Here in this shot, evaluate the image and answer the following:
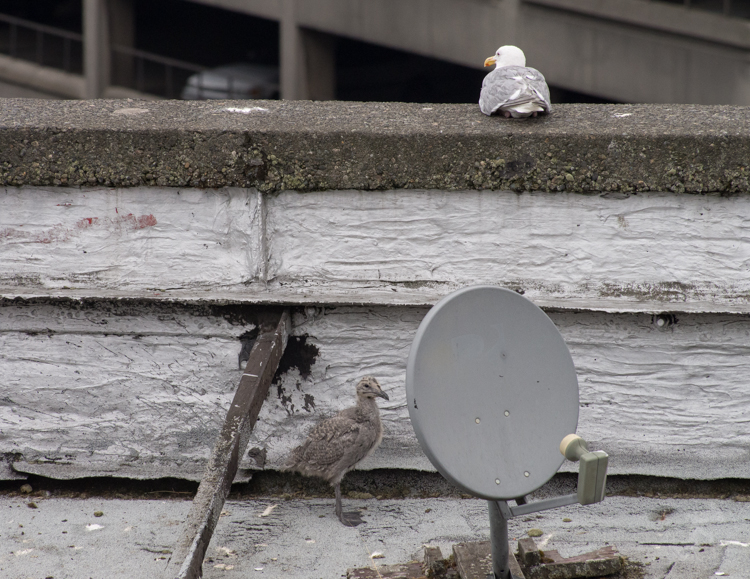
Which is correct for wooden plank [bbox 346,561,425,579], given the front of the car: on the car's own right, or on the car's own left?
on the car's own left

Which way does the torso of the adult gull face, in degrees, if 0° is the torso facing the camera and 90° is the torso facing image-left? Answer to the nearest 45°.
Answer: approximately 135°

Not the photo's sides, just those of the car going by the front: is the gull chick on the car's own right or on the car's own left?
on the car's own left

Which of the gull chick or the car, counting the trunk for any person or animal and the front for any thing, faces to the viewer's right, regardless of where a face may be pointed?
the gull chick

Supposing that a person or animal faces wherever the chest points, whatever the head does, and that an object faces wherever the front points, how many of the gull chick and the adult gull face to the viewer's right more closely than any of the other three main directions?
1

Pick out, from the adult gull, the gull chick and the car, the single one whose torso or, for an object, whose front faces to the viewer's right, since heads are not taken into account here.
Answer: the gull chick

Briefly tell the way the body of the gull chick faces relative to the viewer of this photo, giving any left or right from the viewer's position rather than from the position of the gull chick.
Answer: facing to the right of the viewer
